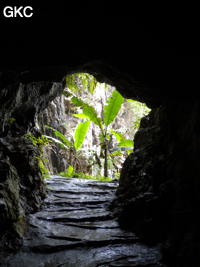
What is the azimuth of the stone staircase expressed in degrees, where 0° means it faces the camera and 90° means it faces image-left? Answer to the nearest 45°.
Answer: approximately 0°
